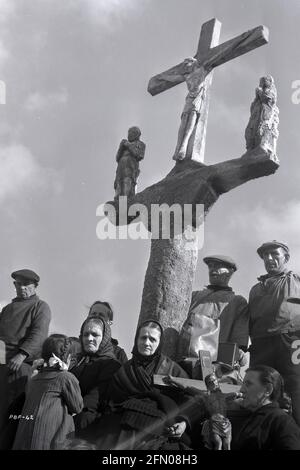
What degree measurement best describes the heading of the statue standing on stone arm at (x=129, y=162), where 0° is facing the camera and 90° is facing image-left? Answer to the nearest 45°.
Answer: approximately 45°

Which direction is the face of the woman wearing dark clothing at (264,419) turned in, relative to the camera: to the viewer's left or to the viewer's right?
to the viewer's left

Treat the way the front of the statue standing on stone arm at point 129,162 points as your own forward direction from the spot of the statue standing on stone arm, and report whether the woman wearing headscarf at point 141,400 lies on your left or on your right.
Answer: on your left

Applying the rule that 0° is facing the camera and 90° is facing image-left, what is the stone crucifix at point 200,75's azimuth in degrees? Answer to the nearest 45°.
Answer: approximately 45°

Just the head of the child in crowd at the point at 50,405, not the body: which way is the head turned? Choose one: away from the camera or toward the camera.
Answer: away from the camera
